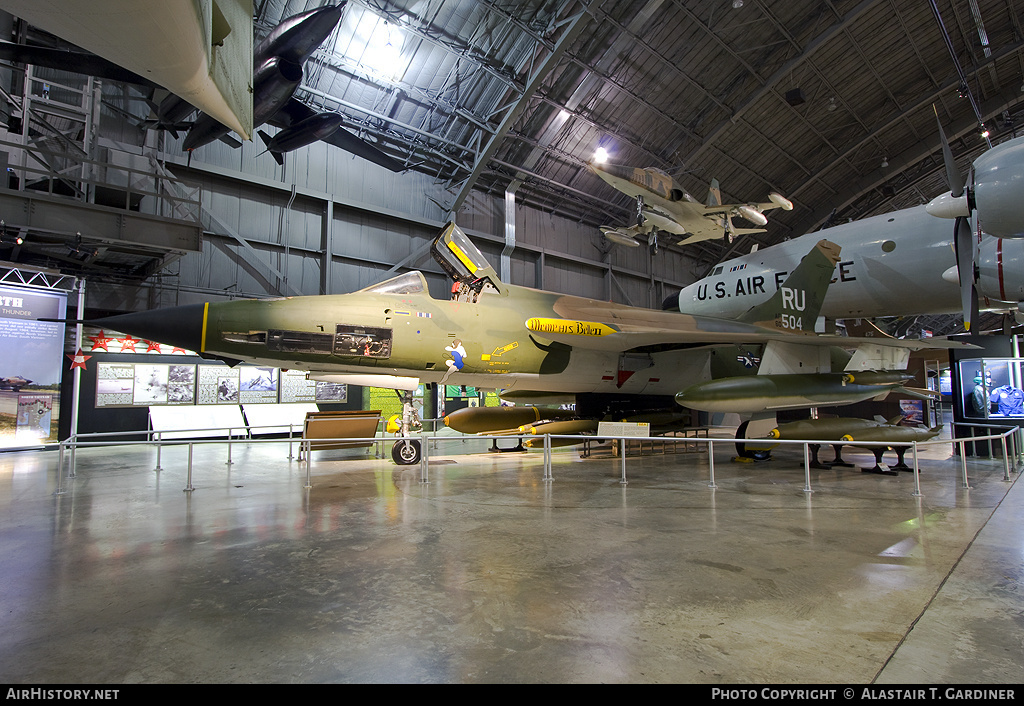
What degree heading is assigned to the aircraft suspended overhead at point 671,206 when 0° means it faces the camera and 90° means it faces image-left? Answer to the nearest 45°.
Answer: approximately 45°

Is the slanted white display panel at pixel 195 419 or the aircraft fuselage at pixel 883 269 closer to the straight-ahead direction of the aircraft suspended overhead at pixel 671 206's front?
the slanted white display panel

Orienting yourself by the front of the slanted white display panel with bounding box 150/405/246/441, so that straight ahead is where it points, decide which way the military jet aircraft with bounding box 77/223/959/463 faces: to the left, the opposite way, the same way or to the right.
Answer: to the right

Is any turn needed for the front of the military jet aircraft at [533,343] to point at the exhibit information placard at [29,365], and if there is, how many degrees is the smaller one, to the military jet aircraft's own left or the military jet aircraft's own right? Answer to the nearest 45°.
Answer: approximately 45° to the military jet aircraft's own right

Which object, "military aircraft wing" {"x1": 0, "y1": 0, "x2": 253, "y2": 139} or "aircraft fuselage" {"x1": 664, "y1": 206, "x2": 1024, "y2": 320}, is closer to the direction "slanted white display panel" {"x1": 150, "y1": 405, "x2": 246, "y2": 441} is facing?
the military aircraft wing

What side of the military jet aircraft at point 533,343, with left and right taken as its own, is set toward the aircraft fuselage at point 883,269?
back

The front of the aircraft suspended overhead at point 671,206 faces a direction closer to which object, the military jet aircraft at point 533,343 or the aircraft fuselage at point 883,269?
the military jet aircraft

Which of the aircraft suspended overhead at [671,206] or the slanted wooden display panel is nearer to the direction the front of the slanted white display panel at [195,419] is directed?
the slanted wooden display panel

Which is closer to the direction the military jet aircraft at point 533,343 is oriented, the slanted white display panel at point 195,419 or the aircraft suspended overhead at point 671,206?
the slanted white display panel
